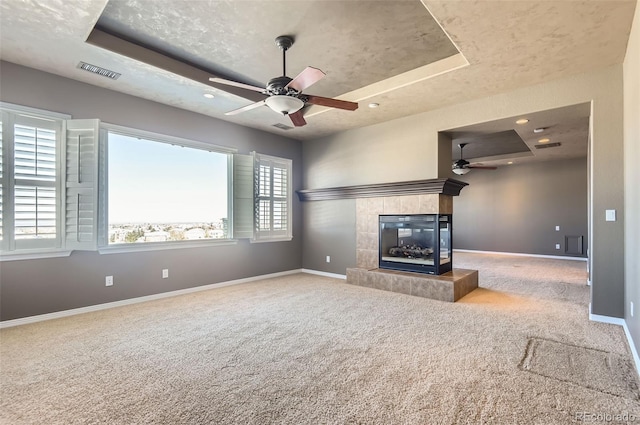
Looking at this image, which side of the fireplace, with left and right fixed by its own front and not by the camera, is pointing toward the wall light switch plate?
left

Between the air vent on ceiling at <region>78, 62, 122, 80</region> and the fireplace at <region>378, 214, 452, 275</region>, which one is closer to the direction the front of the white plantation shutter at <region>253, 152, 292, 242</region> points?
the fireplace

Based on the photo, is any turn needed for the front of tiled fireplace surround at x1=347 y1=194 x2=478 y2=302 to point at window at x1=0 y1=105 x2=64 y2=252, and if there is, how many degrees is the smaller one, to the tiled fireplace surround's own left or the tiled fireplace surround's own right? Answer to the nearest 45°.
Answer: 0° — it already faces it

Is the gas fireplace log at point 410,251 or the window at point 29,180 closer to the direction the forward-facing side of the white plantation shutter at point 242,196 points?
the gas fireplace log

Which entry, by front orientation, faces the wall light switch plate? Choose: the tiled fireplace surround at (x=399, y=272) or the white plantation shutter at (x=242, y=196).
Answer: the white plantation shutter

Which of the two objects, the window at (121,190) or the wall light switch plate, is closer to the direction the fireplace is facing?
the window

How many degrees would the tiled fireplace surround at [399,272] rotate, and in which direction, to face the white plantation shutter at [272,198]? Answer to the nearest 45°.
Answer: approximately 45° to its right

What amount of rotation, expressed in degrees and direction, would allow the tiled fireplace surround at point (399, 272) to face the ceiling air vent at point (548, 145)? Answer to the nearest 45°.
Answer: approximately 180°

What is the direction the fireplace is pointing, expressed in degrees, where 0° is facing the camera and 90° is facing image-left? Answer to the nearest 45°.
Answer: approximately 45°
